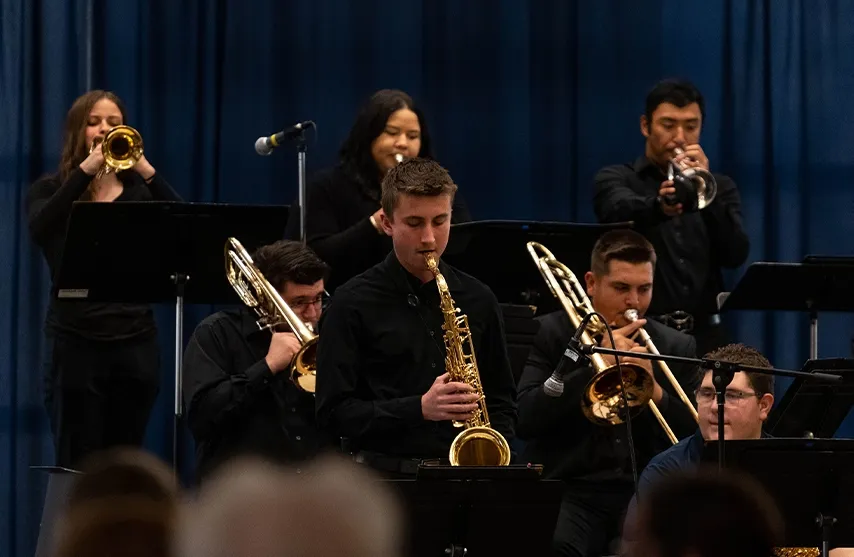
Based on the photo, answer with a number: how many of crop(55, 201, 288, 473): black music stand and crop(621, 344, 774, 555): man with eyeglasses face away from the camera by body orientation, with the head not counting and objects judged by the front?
1

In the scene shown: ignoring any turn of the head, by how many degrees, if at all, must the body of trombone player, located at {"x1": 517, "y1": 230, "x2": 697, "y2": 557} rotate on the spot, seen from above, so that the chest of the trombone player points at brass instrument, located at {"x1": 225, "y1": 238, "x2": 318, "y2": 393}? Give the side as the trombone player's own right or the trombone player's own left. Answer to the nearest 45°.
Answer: approximately 135° to the trombone player's own right

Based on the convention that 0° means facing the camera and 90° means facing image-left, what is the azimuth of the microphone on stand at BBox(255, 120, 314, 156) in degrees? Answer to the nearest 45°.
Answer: approximately 90°

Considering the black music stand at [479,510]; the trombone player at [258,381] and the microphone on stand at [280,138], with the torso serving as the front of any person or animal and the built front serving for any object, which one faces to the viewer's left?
the microphone on stand

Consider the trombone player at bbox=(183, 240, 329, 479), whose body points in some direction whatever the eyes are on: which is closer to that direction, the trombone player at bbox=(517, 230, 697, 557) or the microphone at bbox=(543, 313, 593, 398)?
the microphone

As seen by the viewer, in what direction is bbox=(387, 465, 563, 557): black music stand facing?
away from the camera

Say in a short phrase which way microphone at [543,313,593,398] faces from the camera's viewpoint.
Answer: facing to the left of the viewer

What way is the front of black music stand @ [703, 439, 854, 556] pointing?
away from the camera
